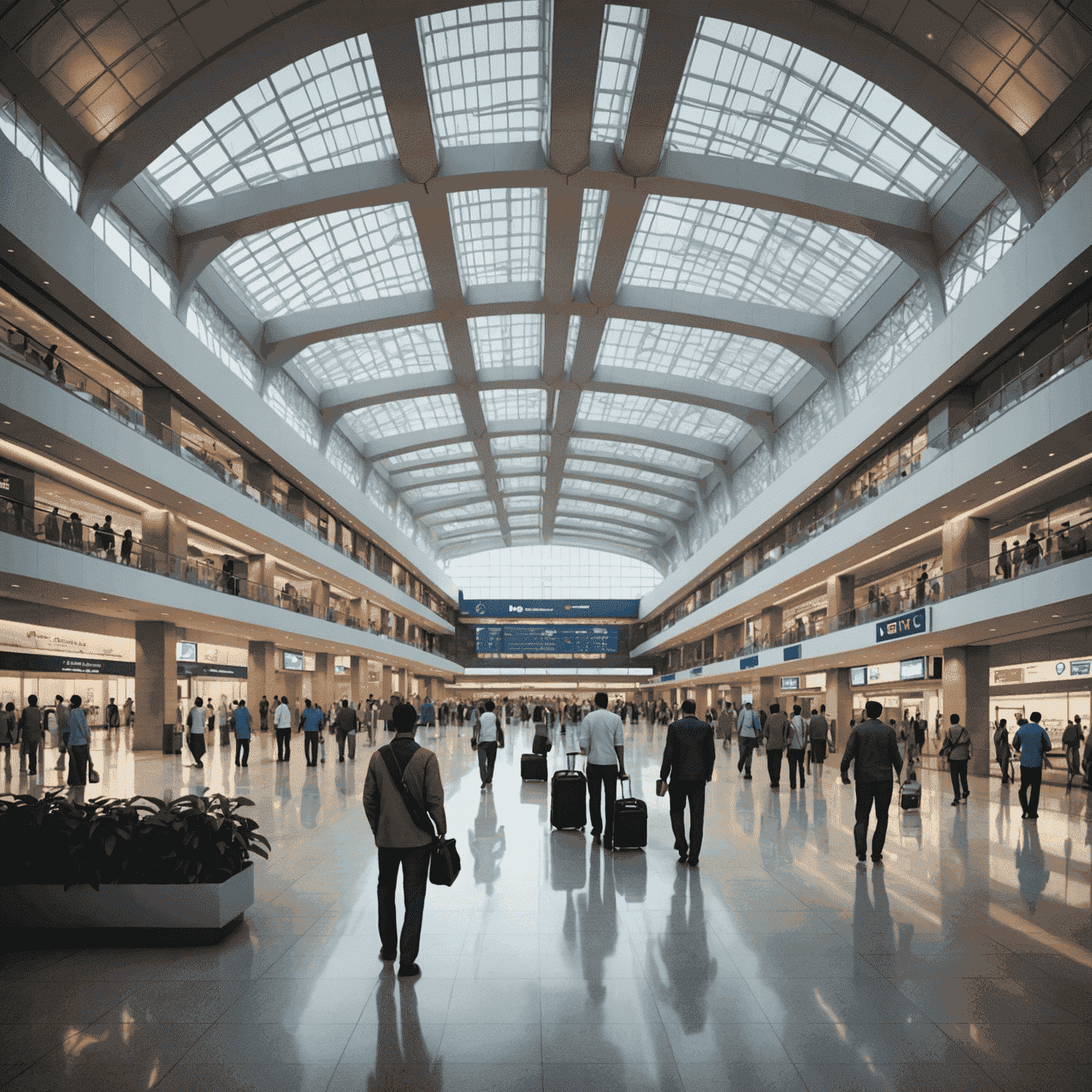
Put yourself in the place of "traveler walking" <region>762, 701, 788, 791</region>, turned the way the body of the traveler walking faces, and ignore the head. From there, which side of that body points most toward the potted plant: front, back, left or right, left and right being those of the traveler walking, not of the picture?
back

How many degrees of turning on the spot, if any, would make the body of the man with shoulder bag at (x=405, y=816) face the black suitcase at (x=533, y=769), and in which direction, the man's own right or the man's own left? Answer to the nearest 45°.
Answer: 0° — they already face it

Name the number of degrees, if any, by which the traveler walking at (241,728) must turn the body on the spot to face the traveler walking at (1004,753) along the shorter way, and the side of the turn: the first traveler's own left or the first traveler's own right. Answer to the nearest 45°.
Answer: approximately 90° to the first traveler's own right

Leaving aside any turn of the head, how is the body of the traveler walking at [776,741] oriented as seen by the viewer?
away from the camera

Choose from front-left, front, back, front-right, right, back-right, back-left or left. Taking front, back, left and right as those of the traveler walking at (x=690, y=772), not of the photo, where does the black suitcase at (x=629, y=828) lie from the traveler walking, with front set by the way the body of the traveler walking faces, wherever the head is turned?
front-left

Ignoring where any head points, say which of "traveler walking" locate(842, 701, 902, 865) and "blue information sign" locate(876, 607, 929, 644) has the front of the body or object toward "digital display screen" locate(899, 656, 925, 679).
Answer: the traveler walking

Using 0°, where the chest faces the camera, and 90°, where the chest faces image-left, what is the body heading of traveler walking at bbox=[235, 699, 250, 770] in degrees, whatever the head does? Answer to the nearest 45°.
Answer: approximately 180°

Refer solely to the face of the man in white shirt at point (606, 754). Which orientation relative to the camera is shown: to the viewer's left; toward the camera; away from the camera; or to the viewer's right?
away from the camera

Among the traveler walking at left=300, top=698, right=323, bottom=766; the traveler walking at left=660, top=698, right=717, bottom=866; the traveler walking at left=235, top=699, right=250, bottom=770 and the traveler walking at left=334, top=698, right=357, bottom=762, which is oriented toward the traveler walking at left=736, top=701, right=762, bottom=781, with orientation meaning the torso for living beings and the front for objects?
the traveler walking at left=660, top=698, right=717, bottom=866

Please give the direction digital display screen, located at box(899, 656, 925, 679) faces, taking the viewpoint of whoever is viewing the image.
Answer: facing the viewer and to the left of the viewer

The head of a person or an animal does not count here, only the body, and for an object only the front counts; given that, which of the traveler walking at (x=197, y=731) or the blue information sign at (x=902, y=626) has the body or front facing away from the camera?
the traveler walking

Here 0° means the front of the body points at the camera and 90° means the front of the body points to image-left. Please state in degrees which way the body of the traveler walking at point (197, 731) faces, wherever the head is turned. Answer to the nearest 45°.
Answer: approximately 180°
